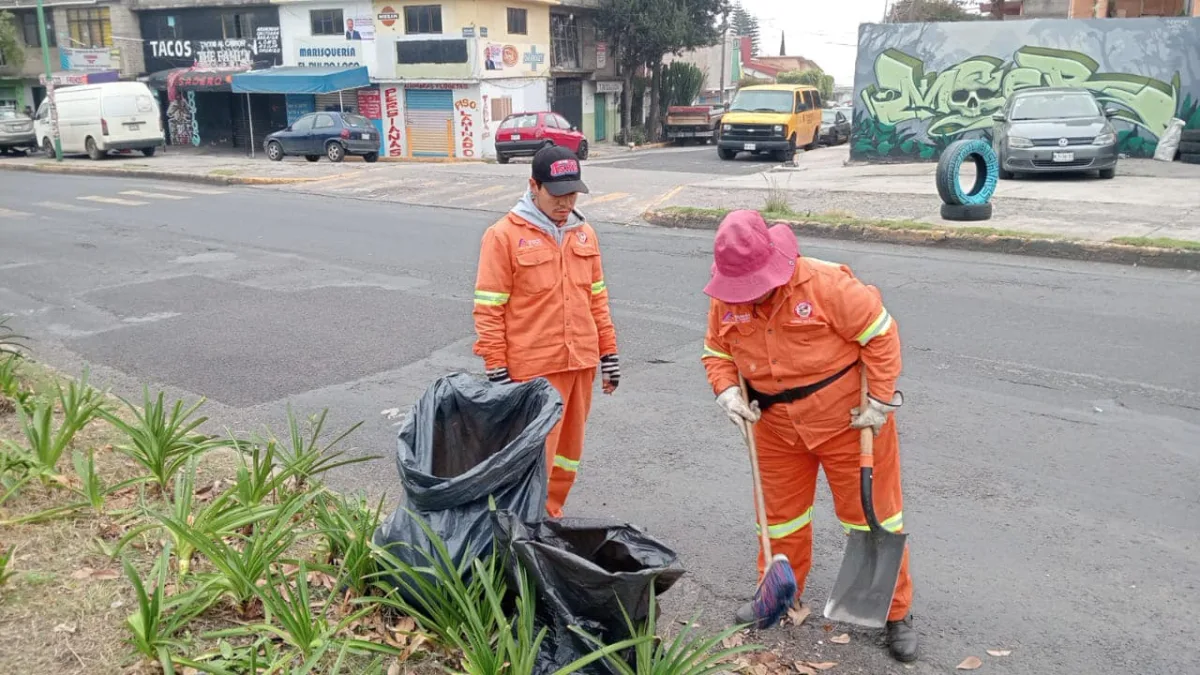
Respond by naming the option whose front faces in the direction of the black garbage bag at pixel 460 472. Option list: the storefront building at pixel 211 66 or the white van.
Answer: the storefront building

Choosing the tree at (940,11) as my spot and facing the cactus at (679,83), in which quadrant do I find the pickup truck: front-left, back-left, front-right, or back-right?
front-left

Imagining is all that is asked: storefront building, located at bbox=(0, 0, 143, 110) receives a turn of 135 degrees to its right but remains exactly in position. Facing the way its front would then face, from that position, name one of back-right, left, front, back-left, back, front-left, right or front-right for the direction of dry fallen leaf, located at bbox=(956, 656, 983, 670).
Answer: back-left

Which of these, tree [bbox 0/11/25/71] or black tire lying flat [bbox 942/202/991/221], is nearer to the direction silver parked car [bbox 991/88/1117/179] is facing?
the black tire lying flat

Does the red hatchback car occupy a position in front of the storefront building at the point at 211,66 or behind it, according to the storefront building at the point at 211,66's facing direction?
in front

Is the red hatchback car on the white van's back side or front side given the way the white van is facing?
on the back side

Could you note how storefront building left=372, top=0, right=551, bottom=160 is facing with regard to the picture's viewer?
facing the viewer

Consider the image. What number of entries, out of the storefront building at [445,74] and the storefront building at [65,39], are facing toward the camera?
2

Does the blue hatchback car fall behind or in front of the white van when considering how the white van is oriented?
behind

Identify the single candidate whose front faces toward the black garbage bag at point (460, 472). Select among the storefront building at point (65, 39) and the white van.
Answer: the storefront building

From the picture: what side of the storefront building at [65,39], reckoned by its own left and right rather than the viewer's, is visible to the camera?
front

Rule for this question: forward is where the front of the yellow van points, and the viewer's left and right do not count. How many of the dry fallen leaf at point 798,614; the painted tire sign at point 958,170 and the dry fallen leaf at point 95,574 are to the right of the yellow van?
0

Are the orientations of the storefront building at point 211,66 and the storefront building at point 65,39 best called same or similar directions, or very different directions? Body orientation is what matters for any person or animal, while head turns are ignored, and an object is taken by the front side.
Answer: same or similar directions

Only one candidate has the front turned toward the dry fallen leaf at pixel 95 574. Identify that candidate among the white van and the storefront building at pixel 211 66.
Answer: the storefront building

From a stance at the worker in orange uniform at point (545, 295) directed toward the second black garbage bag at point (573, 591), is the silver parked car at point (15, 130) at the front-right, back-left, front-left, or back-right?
back-right

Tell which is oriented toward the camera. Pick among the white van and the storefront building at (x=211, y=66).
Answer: the storefront building

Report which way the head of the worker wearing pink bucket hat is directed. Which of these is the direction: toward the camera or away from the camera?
toward the camera

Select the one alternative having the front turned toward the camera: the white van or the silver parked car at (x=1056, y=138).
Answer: the silver parked car
